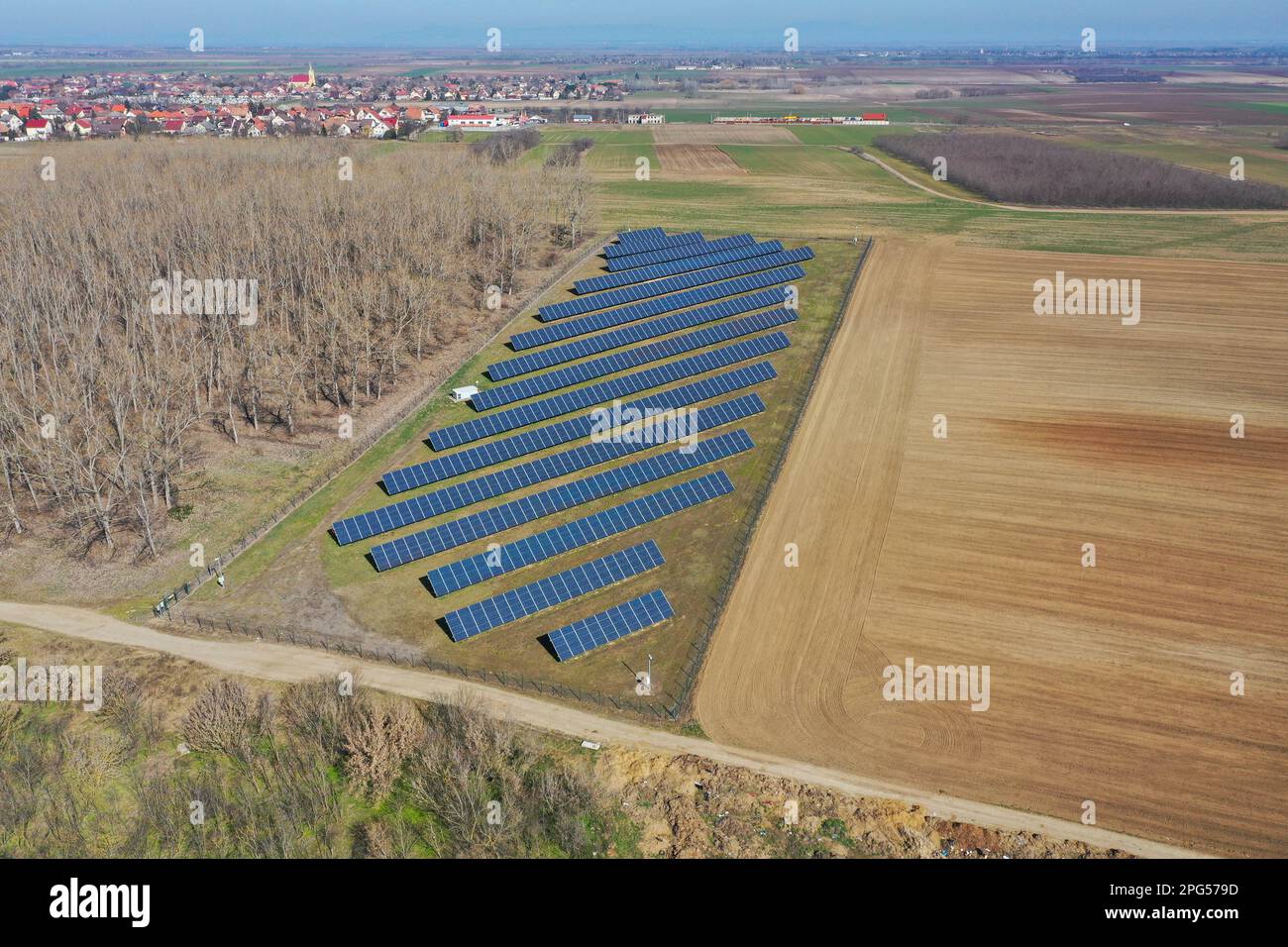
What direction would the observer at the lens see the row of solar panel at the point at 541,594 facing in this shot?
facing the viewer and to the right of the viewer

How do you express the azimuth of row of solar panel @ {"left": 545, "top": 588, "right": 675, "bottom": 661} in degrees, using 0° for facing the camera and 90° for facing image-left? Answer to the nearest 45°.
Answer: approximately 315°

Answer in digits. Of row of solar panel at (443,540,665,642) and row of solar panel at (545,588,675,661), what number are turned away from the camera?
0

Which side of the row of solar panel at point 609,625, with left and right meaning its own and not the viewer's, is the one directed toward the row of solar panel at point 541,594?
back

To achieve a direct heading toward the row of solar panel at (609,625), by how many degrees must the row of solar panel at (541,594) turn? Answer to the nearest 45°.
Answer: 0° — it already faces it
